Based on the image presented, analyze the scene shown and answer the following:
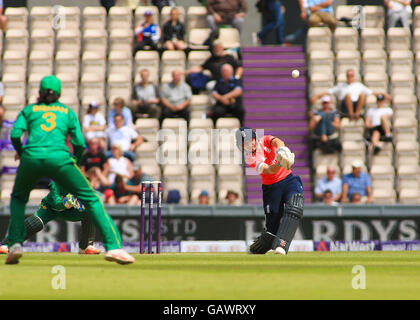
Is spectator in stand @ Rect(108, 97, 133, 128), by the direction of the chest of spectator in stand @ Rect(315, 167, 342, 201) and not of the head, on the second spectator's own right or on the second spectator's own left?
on the second spectator's own right

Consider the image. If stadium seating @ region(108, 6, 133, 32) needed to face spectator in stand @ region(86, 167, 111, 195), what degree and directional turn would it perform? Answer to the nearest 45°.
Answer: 0° — it already faces them

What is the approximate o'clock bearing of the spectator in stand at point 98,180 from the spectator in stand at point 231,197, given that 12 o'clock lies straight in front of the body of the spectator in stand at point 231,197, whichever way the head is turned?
the spectator in stand at point 98,180 is roughly at 3 o'clock from the spectator in stand at point 231,197.

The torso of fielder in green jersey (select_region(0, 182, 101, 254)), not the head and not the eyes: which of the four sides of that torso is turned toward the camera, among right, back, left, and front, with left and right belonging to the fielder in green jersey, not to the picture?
right

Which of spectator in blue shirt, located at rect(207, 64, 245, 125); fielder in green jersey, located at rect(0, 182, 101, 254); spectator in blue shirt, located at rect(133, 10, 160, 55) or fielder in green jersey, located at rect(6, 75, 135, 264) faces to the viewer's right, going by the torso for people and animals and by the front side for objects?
fielder in green jersey, located at rect(0, 182, 101, 254)

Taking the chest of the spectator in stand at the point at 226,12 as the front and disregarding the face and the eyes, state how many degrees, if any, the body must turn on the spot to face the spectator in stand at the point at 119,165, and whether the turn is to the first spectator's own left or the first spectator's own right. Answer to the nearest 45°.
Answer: approximately 45° to the first spectator's own right

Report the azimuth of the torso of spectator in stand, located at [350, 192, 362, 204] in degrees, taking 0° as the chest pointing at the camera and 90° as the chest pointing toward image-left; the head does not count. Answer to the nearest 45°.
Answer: approximately 0°

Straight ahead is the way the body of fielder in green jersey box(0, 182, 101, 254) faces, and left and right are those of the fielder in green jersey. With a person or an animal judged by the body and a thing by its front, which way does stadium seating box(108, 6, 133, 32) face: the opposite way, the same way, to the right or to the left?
to the right

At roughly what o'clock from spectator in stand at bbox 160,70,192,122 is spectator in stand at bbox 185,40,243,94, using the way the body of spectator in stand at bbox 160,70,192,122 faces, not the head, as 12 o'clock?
spectator in stand at bbox 185,40,243,94 is roughly at 8 o'clock from spectator in stand at bbox 160,70,192,122.
